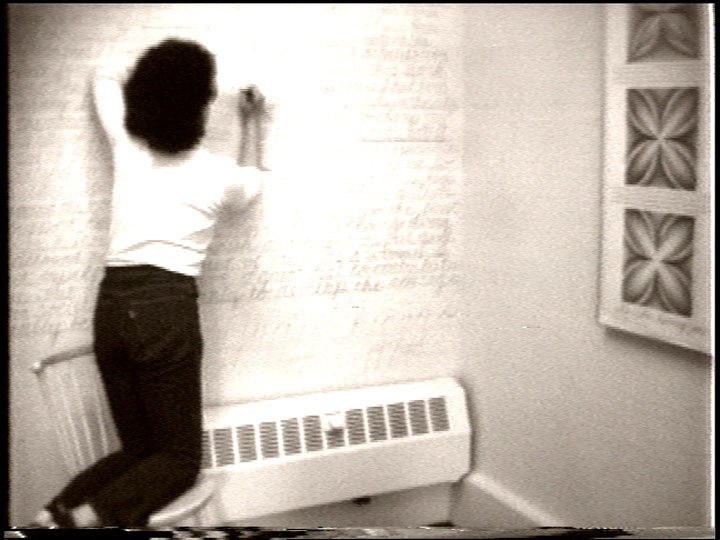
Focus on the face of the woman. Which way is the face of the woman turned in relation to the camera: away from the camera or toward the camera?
away from the camera

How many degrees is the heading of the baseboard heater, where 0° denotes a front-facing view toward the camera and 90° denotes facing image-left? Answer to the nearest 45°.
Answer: approximately 0°

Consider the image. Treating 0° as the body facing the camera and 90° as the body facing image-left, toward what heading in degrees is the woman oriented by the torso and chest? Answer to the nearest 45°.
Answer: approximately 225°

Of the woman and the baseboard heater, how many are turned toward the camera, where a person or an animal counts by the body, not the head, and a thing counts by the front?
1
